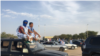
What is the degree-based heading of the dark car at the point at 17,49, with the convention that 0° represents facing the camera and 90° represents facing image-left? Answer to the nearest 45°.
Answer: approximately 315°
